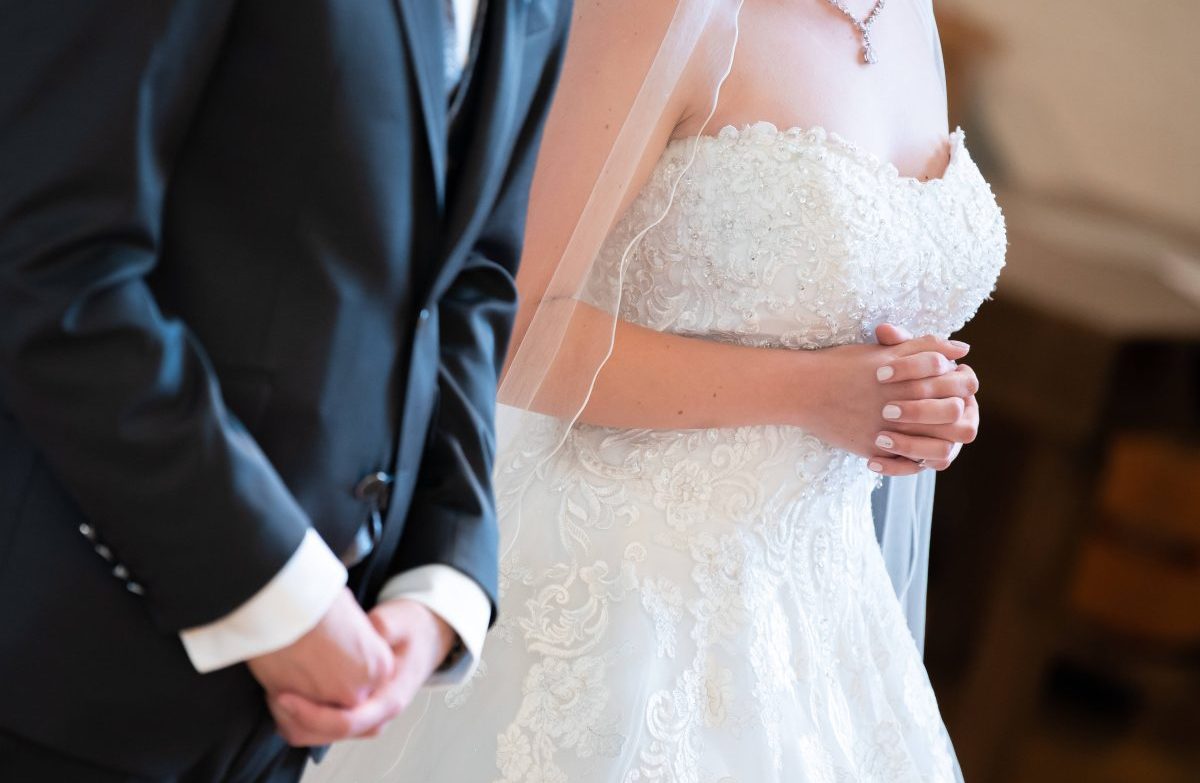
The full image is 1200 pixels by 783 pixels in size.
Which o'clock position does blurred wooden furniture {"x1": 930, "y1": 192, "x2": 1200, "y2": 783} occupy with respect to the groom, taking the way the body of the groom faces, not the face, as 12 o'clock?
The blurred wooden furniture is roughly at 9 o'clock from the groom.

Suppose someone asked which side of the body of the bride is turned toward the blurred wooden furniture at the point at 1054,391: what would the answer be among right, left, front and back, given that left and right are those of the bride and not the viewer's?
left

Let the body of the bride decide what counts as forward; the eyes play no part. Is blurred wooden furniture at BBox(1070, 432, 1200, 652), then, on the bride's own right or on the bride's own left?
on the bride's own left

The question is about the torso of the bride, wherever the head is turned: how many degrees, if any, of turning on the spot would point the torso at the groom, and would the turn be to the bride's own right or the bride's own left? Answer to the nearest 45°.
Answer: approximately 90° to the bride's own right

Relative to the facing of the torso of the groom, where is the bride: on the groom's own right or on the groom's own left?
on the groom's own left

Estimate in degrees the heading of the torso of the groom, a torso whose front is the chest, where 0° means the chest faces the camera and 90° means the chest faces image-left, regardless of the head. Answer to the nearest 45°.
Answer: approximately 315°

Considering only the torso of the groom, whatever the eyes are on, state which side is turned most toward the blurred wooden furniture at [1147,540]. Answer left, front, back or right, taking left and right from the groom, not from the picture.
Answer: left
